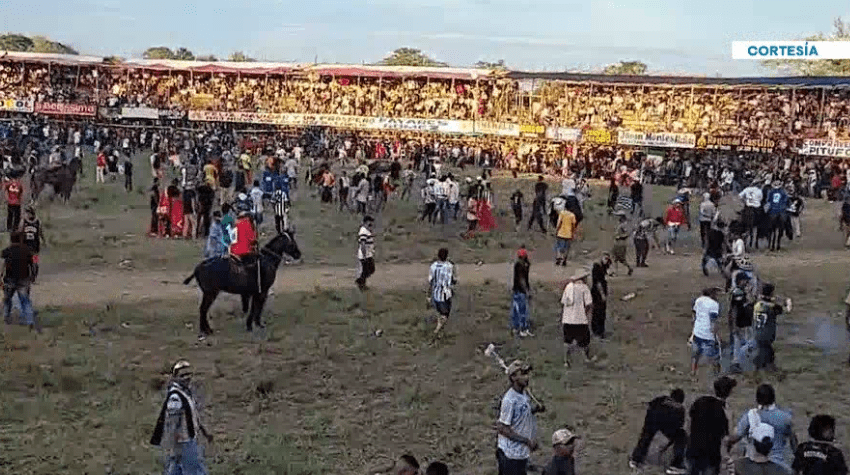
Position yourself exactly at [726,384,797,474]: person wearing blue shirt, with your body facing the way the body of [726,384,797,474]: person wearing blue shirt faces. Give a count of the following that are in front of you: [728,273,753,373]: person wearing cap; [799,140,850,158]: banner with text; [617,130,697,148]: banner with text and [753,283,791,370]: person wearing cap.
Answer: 4

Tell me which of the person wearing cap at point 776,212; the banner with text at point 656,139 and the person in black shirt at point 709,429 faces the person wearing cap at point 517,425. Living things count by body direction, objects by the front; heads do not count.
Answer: the banner with text

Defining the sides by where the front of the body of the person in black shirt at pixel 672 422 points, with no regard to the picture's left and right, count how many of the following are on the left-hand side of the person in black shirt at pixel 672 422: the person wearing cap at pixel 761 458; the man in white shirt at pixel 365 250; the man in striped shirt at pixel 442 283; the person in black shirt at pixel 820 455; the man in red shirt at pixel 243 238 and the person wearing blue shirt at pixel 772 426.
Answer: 3

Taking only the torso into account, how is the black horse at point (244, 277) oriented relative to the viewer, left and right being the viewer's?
facing to the right of the viewer

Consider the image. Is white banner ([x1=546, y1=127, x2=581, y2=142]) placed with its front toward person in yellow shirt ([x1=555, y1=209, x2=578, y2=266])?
yes

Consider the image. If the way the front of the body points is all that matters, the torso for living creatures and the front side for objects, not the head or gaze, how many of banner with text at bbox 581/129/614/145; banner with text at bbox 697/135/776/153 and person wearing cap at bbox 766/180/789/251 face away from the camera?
1

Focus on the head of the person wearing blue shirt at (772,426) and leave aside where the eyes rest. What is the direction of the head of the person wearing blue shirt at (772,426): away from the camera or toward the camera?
away from the camera

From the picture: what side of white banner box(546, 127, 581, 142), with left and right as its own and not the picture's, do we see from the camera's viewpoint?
front

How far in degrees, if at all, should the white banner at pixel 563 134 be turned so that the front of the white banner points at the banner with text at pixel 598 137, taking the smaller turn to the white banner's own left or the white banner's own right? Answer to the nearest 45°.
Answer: approximately 90° to the white banner's own left

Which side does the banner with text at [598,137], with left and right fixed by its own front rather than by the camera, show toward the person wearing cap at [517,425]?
front

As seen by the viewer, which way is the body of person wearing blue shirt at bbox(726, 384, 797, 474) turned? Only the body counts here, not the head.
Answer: away from the camera

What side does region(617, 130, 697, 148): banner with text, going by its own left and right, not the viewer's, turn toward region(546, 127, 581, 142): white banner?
right

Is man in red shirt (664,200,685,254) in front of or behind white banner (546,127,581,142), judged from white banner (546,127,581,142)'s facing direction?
in front
